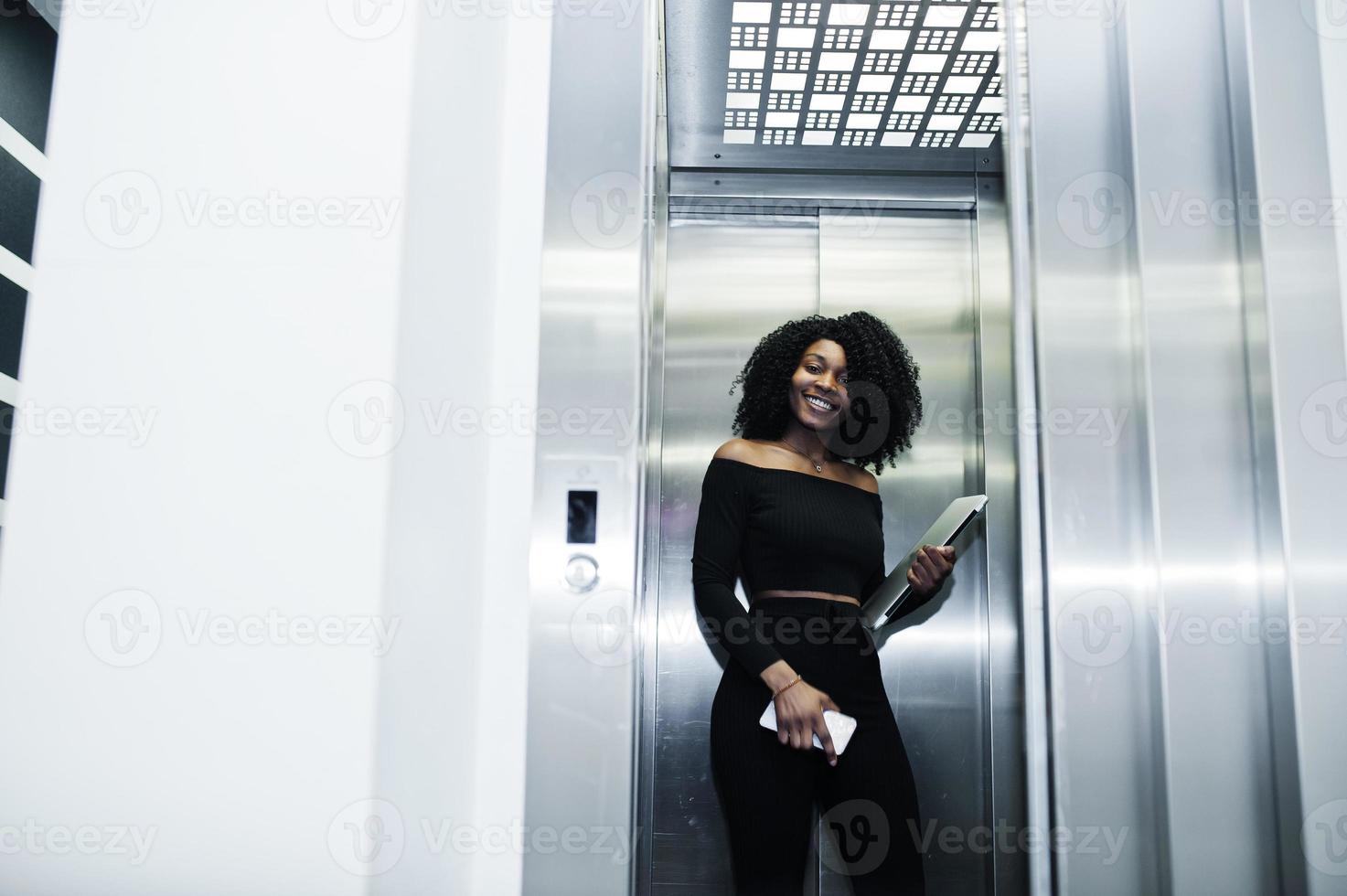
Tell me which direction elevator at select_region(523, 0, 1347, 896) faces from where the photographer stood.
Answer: facing the viewer
